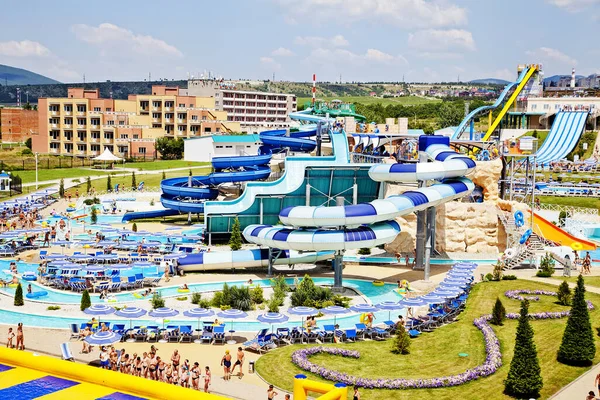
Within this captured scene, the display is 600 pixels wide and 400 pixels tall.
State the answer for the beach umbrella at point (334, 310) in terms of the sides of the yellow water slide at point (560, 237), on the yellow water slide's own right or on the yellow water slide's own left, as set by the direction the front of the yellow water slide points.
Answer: on the yellow water slide's own right

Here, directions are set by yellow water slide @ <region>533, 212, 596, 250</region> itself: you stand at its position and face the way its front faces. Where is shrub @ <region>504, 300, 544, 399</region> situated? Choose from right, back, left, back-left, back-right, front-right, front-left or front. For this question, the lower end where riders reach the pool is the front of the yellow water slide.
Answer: right

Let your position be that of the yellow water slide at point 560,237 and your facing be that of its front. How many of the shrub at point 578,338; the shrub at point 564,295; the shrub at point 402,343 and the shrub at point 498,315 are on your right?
4

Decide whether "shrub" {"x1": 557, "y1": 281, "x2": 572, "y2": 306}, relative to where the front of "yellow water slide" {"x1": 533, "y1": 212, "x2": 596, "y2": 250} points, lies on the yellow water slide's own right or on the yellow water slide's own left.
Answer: on the yellow water slide's own right

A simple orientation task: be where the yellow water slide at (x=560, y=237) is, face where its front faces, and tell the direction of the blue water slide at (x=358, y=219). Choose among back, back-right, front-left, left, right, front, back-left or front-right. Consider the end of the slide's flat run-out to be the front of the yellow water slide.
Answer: back-right

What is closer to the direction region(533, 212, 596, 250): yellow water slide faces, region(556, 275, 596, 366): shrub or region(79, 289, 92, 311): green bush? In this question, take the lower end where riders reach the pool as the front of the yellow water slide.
the shrub

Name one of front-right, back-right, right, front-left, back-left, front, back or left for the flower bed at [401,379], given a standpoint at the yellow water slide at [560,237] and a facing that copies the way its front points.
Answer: right

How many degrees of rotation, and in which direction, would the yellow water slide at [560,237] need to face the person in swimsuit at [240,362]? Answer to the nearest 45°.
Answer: approximately 90° to its right

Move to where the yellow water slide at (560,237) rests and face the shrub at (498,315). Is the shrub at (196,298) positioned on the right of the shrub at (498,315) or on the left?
right

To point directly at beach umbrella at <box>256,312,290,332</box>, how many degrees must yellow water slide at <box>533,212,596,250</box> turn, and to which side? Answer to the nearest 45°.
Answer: approximately 135° to its right

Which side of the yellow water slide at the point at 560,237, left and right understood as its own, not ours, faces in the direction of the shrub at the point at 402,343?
right

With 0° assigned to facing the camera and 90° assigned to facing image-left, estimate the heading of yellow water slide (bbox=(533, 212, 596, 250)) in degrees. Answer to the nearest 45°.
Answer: approximately 270°

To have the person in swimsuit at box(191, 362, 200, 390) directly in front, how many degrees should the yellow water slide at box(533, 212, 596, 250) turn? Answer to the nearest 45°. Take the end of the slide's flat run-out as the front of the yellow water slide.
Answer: approximately 90° to its right

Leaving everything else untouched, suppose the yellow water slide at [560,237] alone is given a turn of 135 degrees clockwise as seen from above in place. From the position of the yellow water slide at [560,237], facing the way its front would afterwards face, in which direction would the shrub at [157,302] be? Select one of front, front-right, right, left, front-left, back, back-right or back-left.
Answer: front

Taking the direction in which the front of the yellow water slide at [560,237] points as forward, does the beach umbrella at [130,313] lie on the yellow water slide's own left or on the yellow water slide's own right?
on the yellow water slide's own right

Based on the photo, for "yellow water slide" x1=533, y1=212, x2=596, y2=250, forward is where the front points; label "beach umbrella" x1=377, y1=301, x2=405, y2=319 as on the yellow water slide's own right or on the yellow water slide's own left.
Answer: on the yellow water slide's own right

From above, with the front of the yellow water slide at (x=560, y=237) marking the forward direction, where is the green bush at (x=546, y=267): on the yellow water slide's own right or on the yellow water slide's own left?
on the yellow water slide's own right

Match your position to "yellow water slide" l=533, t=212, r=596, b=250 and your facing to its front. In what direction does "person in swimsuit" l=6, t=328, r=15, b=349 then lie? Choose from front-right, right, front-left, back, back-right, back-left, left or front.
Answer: back-right
